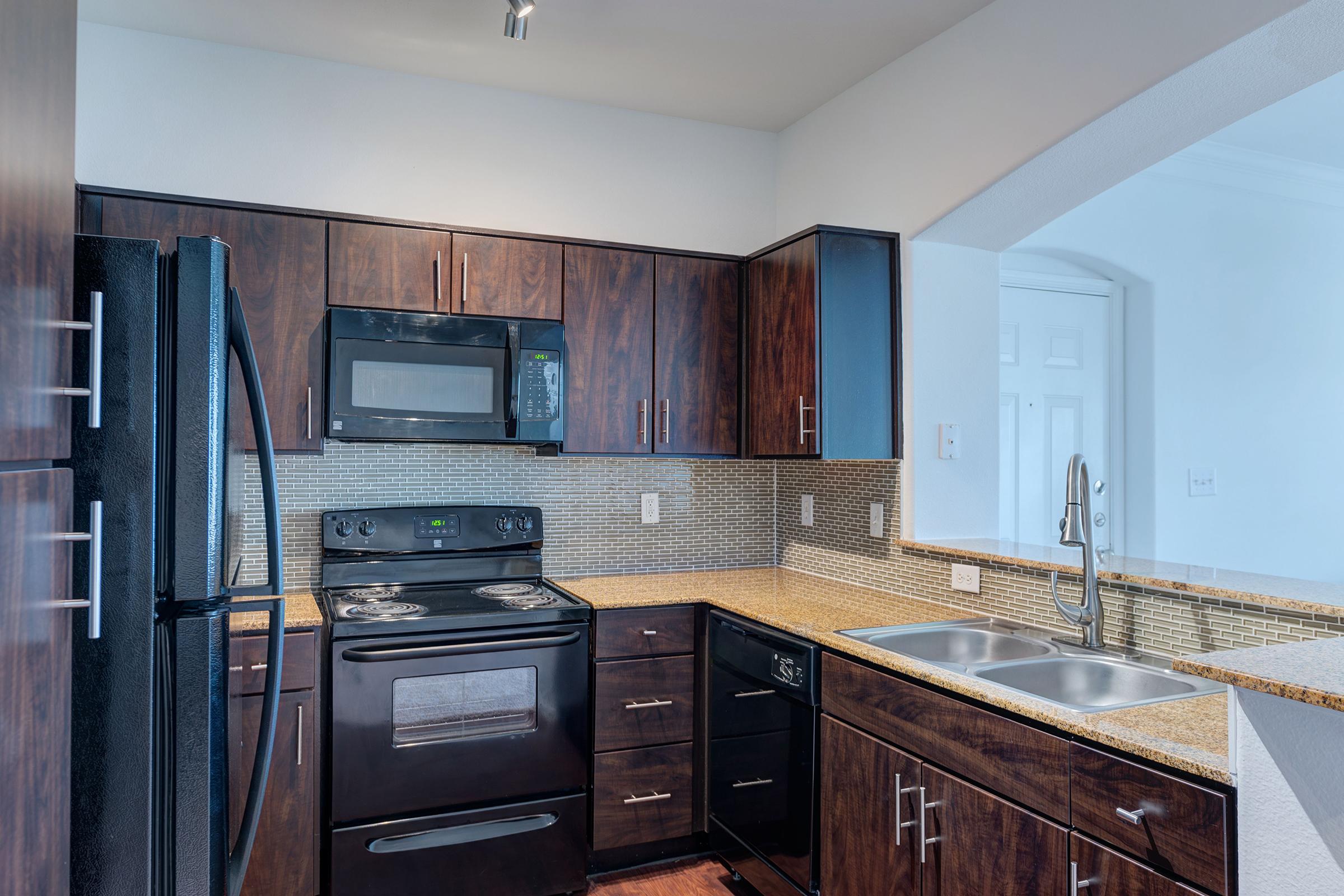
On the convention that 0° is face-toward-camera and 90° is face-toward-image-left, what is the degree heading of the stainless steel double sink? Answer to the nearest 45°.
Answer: approximately 45°

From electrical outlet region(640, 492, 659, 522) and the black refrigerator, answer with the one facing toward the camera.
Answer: the electrical outlet

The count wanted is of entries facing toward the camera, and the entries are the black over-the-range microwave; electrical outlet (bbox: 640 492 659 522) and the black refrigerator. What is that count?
2

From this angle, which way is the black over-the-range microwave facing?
toward the camera

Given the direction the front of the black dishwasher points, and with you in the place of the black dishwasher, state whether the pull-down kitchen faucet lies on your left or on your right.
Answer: on your left

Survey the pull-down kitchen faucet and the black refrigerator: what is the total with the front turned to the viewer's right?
1

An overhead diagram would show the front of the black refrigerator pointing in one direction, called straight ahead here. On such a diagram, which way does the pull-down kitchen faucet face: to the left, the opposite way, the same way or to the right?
the opposite way

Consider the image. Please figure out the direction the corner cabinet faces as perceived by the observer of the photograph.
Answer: facing the viewer and to the left of the viewer

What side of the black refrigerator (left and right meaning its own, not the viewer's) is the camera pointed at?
right

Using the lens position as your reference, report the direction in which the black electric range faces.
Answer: facing the viewer

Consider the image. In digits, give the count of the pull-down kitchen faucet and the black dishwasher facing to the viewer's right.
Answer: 0

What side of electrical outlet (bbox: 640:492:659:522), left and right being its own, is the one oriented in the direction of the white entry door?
left

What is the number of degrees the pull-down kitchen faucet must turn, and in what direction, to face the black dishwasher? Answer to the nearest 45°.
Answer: approximately 45° to its right

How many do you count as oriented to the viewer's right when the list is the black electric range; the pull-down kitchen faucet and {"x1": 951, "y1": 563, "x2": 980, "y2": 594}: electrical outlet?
0

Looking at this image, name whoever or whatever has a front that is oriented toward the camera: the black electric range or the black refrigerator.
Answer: the black electric range

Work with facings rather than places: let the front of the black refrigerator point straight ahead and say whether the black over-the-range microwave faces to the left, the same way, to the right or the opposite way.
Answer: to the right
